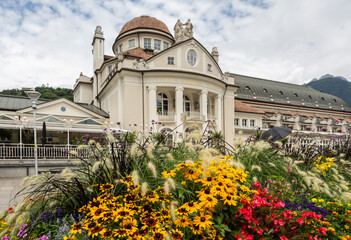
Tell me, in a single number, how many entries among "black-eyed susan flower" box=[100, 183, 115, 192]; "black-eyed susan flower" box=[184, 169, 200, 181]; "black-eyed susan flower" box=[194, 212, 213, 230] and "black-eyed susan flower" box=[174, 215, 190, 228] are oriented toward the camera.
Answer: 4

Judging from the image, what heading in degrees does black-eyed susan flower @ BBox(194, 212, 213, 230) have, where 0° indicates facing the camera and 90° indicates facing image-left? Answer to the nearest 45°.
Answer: approximately 0°

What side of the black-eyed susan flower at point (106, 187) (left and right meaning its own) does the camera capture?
front

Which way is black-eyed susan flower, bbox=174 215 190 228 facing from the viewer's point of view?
toward the camera

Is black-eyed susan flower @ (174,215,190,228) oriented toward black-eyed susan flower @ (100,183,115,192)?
no

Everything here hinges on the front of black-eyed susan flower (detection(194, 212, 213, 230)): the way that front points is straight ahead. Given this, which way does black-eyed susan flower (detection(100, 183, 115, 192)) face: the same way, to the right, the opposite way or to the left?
the same way

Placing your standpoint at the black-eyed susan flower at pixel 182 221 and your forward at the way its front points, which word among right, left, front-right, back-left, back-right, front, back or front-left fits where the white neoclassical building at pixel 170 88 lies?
back

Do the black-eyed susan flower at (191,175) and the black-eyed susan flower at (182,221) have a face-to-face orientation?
no

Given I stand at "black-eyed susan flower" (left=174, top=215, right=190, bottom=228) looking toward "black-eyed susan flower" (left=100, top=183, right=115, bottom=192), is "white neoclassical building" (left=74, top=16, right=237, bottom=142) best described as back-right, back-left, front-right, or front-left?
front-right

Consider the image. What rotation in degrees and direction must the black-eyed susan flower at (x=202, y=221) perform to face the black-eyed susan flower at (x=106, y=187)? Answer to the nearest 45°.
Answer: approximately 135° to its right

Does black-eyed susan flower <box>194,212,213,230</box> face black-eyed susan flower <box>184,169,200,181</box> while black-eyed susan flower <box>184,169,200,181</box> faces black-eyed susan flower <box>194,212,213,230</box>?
no

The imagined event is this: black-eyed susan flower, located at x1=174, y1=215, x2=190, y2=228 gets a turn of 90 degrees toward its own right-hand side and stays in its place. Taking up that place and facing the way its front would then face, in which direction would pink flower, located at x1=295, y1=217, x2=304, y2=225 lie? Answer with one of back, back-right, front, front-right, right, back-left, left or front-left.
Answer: back

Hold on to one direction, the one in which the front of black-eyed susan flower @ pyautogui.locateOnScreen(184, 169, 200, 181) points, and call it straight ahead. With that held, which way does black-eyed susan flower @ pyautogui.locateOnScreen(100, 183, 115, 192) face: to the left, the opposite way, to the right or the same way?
the same way

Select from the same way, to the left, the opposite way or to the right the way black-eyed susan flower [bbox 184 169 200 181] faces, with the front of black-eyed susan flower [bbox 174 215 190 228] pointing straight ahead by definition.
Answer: the same way

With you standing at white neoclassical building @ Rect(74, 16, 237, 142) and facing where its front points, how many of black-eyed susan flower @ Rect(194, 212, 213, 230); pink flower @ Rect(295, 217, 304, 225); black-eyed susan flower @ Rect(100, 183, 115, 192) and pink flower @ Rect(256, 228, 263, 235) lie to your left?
0

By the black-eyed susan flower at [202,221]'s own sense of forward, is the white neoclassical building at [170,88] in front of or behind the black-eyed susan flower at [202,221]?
behind

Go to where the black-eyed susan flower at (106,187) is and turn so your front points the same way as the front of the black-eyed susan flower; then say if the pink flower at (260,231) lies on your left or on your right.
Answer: on your left

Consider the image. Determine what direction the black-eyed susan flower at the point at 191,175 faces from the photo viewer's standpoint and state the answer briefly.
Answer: facing the viewer
